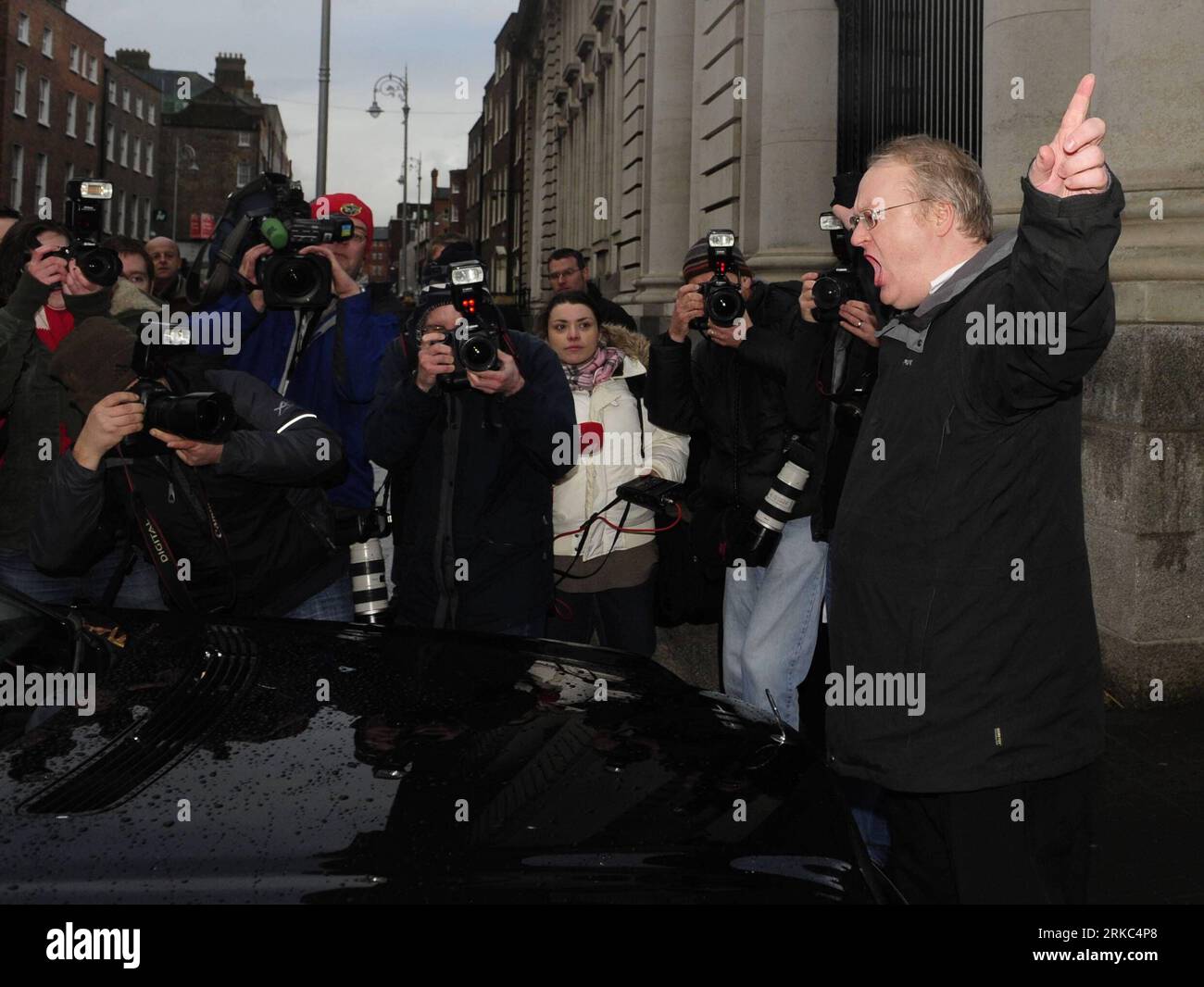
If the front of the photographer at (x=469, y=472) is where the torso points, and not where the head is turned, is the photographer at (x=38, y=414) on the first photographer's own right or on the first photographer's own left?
on the first photographer's own right

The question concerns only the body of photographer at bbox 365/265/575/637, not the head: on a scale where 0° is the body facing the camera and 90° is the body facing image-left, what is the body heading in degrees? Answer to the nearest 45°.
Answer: approximately 0°

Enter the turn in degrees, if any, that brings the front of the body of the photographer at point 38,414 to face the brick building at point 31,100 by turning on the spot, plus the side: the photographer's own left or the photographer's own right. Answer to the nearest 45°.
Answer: approximately 135° to the photographer's own left

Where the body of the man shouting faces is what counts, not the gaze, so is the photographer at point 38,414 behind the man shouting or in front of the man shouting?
in front

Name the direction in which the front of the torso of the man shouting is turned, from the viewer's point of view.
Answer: to the viewer's left

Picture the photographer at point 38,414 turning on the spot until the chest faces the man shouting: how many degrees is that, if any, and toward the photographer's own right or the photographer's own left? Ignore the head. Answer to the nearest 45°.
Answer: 0° — they already face them

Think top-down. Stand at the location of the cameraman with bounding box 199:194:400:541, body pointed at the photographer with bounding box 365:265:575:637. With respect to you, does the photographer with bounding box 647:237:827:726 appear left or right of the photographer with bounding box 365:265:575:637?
left

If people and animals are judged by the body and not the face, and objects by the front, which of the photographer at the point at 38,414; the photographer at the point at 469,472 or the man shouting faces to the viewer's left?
the man shouting

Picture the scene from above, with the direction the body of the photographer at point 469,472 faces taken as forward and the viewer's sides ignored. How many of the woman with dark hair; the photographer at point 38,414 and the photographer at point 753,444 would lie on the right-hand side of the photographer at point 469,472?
1

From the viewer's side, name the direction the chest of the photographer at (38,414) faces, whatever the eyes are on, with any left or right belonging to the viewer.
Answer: facing the viewer and to the right of the viewer

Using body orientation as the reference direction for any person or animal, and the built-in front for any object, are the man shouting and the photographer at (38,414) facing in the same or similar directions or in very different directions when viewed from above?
very different directions

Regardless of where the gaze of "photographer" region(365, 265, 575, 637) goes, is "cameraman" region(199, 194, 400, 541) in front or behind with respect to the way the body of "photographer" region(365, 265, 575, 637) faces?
behind

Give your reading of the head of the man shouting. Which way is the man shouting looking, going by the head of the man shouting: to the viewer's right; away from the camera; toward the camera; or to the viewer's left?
to the viewer's left

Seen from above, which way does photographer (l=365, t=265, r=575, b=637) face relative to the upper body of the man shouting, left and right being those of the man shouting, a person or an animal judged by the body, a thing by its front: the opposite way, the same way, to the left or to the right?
to the left
